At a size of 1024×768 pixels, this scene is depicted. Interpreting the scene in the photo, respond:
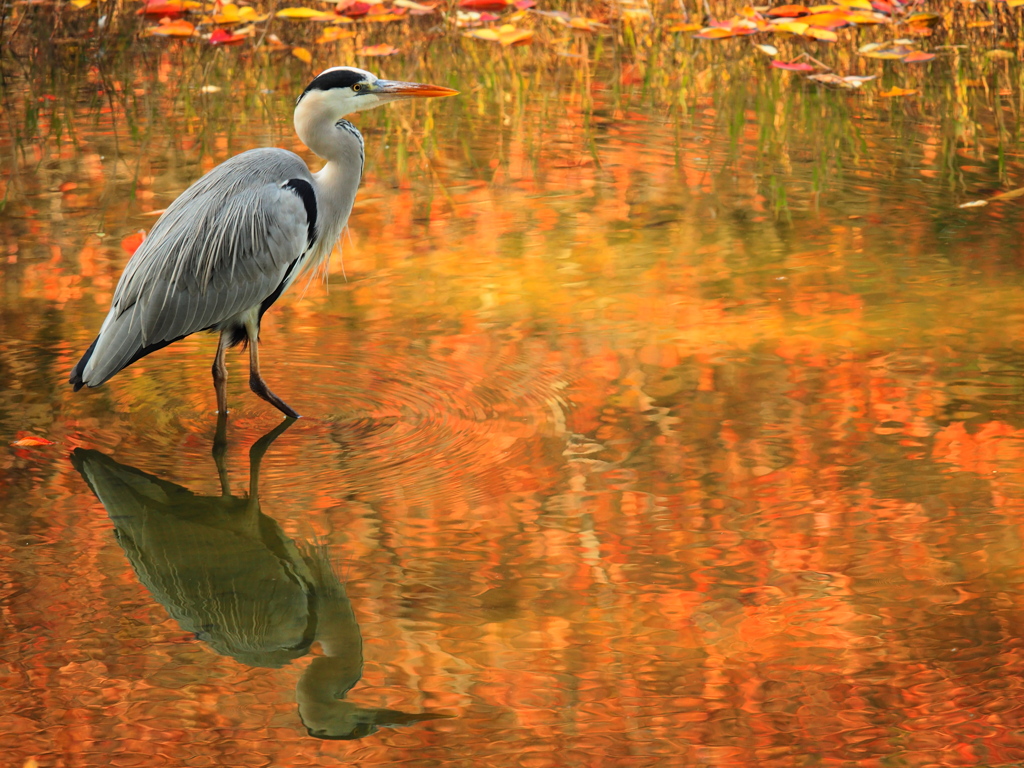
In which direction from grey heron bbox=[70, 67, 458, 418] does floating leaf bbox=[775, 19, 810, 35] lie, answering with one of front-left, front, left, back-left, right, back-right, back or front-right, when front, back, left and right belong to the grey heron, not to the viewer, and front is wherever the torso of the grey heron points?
front-left

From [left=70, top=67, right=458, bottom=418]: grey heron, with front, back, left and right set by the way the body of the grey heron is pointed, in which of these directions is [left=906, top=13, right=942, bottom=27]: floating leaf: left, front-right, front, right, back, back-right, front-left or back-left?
front-left

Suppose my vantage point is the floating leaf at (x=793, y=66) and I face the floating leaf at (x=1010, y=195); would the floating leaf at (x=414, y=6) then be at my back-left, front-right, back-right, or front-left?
back-right

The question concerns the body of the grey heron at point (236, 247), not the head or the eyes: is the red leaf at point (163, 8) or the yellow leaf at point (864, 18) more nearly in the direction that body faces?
the yellow leaf

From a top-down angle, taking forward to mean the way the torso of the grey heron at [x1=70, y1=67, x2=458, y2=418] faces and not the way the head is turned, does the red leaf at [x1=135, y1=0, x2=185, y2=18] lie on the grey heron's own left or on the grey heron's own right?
on the grey heron's own left

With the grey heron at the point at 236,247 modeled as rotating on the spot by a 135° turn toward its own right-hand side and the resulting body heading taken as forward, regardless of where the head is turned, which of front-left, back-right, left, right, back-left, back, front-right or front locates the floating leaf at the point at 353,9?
back-right

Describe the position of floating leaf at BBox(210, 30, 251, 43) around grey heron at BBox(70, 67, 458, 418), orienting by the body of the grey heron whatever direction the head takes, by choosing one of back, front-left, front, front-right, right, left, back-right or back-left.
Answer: left

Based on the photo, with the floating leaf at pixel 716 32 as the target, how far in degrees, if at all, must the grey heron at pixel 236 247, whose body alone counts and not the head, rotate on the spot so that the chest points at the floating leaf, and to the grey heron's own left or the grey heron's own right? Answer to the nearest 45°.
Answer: approximately 45° to the grey heron's own left

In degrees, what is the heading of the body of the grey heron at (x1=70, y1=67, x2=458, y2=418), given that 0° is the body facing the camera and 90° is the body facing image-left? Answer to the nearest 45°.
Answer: approximately 270°

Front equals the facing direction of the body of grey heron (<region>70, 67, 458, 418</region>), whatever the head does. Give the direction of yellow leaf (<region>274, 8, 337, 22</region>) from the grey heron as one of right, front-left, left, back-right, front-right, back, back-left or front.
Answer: left

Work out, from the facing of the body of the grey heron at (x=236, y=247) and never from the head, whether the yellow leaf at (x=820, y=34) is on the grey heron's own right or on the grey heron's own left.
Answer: on the grey heron's own left

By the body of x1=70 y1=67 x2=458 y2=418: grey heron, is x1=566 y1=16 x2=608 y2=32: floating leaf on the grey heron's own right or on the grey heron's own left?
on the grey heron's own left

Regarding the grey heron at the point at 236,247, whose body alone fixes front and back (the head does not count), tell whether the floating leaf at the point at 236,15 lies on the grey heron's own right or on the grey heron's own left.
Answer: on the grey heron's own left

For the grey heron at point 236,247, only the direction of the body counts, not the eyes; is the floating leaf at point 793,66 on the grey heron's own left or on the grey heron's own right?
on the grey heron's own left

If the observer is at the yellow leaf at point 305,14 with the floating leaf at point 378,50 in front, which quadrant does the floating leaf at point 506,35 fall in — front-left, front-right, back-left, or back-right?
front-left

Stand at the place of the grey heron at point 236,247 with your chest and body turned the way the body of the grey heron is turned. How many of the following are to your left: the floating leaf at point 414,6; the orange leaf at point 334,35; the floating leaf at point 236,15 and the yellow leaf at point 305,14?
4
